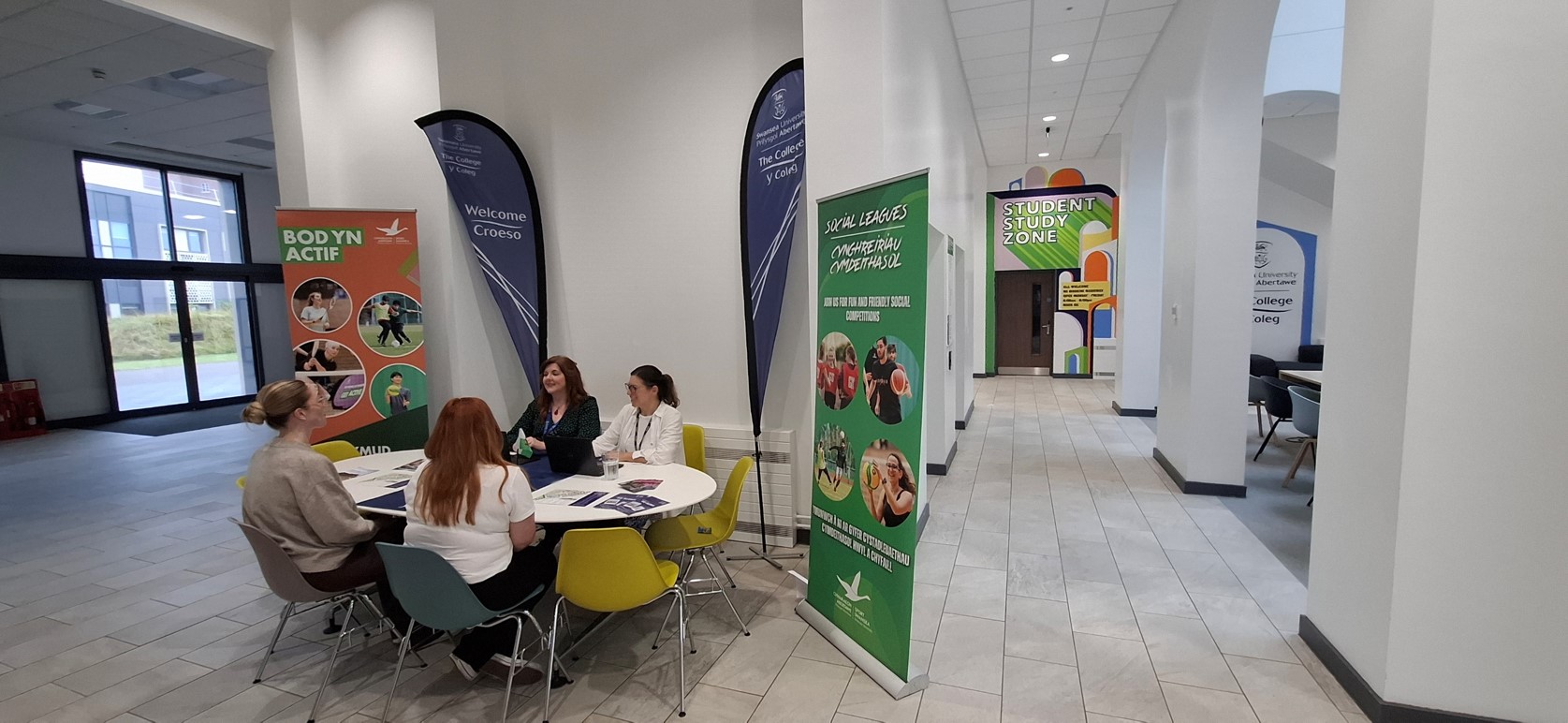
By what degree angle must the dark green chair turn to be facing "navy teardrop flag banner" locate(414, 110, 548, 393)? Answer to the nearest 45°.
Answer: approximately 45° to its left

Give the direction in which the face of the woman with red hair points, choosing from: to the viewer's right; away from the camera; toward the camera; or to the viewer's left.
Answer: away from the camera

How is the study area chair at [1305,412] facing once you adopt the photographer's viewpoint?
facing away from the viewer and to the right of the viewer

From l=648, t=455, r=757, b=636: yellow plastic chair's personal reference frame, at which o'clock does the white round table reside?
The white round table is roughly at 12 o'clock from the yellow plastic chair.

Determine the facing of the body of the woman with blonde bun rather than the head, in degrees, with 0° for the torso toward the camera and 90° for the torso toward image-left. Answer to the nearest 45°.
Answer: approximately 225°

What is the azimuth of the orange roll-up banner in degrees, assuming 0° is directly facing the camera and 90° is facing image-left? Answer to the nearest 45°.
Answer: approximately 0°

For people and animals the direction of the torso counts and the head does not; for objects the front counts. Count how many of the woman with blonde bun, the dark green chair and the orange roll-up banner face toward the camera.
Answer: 1

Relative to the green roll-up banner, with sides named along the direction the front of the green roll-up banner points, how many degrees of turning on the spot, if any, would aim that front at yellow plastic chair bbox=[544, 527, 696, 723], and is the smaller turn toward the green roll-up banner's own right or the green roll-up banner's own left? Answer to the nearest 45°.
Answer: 0° — it already faces it

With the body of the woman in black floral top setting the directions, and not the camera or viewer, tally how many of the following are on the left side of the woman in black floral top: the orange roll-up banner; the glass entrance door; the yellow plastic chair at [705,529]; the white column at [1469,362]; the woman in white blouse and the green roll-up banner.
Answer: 4

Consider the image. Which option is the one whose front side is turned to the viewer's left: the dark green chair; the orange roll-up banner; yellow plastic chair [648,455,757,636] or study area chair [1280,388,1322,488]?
the yellow plastic chair

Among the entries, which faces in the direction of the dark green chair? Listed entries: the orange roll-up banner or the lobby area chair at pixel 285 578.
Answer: the orange roll-up banner

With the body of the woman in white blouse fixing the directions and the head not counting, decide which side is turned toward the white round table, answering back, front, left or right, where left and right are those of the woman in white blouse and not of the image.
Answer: front

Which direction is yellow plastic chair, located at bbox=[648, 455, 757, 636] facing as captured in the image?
to the viewer's left

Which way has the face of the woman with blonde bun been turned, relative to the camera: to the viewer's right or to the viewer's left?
to the viewer's right
